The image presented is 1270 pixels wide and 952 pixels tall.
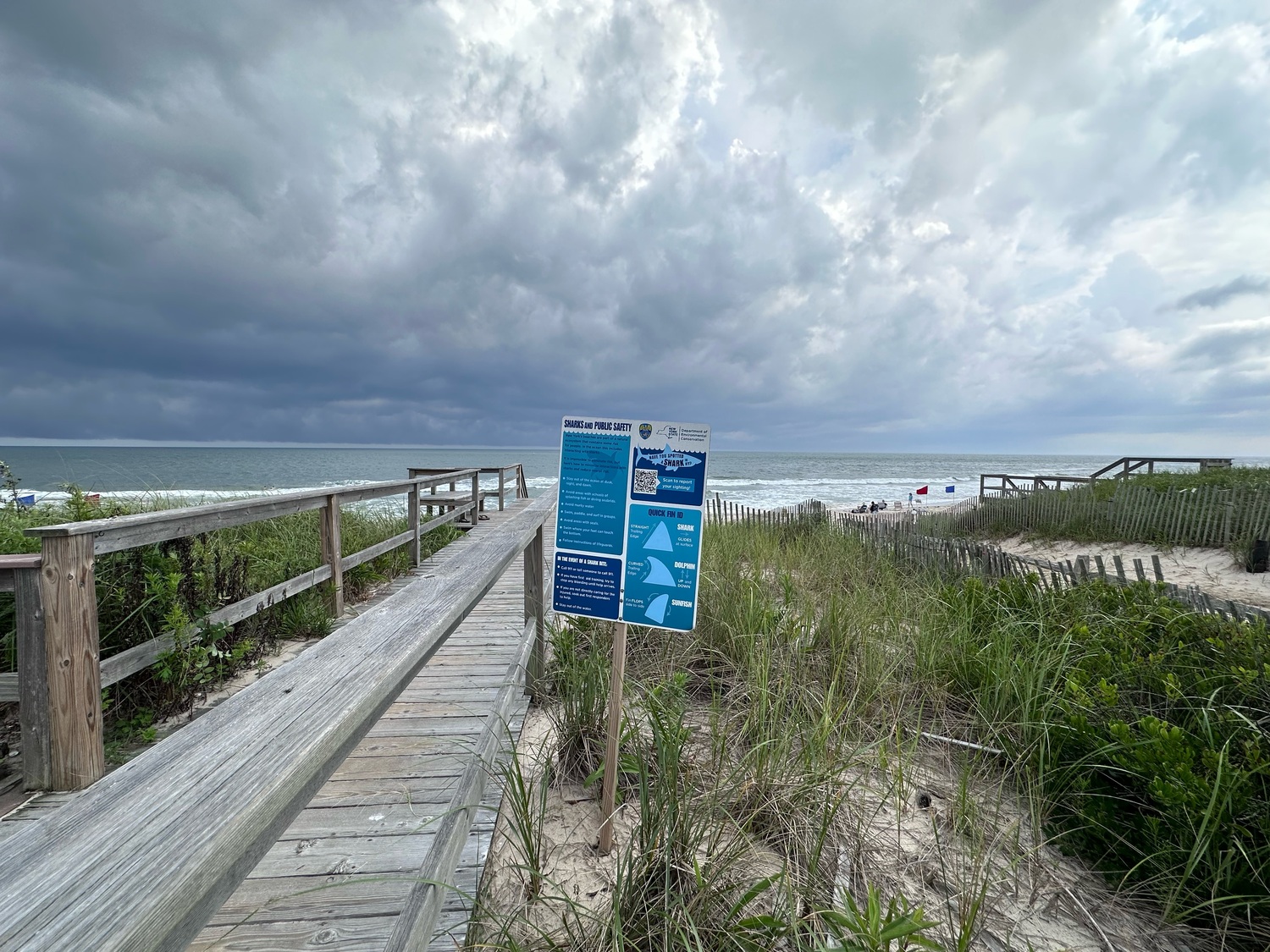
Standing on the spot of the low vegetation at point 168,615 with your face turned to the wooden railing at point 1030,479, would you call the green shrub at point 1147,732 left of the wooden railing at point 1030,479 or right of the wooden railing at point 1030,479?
right

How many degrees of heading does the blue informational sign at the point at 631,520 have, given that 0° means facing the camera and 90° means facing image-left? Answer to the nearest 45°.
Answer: approximately 0°

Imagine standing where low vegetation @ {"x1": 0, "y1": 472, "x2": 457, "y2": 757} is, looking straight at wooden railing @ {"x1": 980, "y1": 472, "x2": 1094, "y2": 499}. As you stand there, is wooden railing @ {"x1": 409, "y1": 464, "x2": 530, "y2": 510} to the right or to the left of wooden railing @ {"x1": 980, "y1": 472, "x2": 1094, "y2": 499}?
left

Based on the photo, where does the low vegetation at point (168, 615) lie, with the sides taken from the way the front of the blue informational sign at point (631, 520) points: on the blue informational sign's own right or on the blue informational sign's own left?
on the blue informational sign's own right

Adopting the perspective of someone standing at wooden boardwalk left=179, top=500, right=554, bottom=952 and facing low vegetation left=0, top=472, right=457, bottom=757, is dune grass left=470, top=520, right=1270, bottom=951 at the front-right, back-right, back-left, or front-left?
back-right

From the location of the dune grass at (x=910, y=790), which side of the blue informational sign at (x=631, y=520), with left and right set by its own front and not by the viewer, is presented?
left

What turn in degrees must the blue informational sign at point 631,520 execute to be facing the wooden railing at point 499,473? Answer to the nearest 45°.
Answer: approximately 180°

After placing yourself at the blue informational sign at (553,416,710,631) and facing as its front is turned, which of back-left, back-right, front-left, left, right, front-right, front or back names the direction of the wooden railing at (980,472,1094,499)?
back-left
